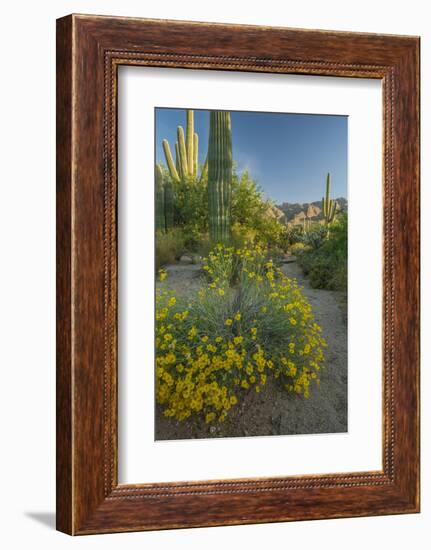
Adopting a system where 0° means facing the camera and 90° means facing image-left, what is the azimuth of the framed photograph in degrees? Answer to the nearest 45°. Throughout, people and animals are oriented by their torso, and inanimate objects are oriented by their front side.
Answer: approximately 315°
